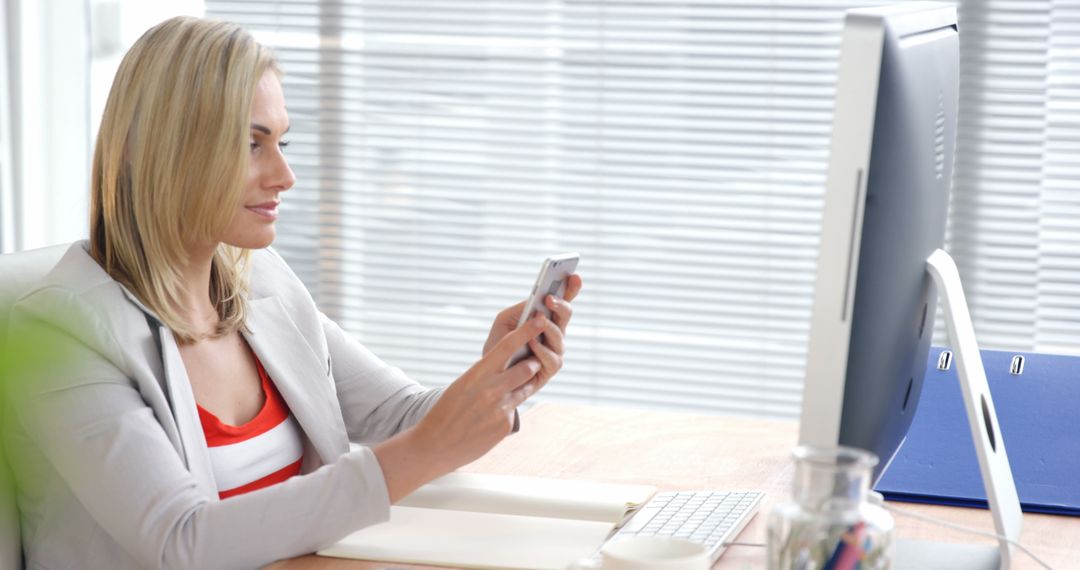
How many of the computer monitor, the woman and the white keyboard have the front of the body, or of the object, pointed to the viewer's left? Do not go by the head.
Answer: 2

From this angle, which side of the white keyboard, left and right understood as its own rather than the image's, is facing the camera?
left

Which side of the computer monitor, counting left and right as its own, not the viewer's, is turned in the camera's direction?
left

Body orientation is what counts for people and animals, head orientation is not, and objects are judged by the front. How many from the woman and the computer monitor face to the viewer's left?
1

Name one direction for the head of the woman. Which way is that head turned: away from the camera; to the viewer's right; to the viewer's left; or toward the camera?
to the viewer's right

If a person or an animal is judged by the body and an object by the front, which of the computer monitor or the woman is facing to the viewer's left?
the computer monitor
